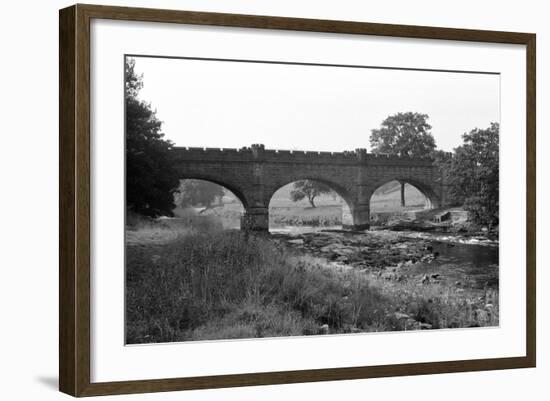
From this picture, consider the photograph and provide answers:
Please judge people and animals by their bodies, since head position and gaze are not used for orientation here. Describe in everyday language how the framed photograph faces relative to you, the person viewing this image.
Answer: facing the viewer and to the right of the viewer

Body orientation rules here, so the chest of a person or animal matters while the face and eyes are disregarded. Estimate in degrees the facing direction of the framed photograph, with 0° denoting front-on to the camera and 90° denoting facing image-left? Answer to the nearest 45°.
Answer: approximately 315°
